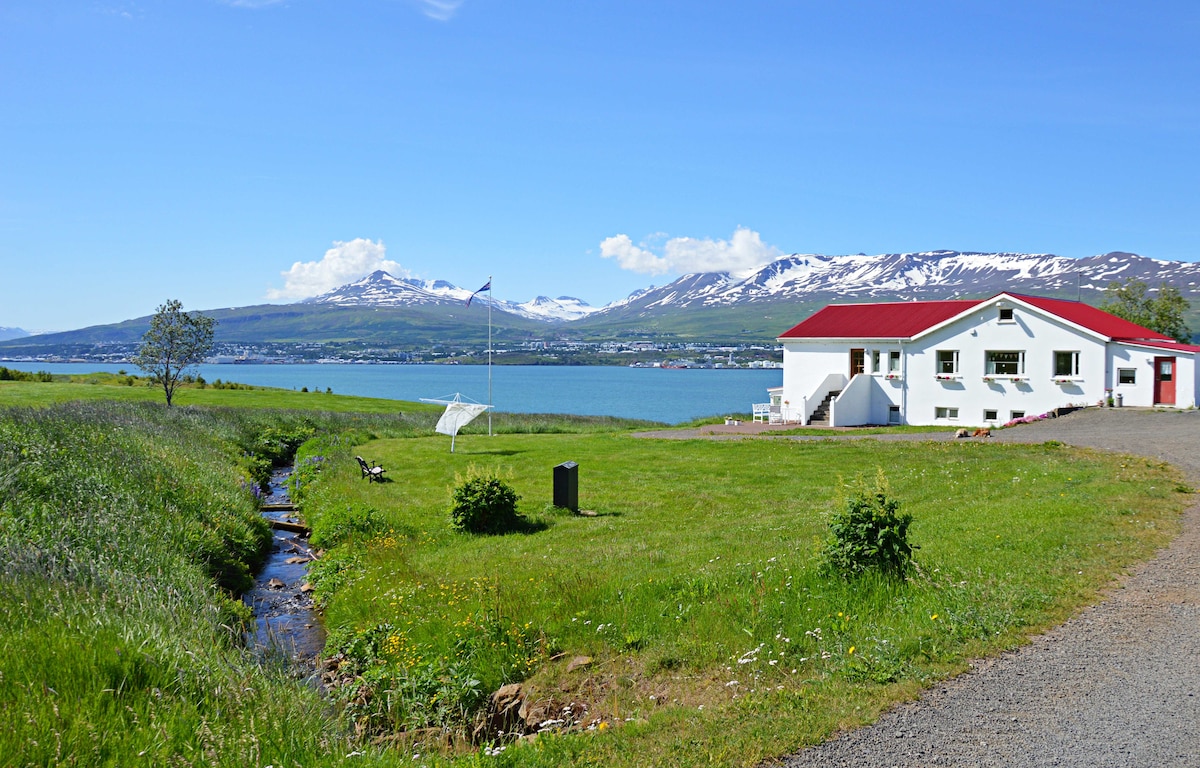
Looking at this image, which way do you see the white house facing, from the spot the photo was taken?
facing the viewer

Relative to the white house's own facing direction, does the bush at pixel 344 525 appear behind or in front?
in front

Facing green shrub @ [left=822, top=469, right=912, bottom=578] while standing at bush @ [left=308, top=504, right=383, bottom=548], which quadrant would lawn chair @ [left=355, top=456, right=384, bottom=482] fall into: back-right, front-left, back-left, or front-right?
back-left

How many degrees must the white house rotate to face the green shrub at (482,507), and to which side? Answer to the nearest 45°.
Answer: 0° — it already faces it

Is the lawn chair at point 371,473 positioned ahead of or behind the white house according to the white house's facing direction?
ahead

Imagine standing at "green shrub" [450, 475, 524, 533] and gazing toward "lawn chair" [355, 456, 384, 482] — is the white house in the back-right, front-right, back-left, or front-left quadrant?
front-right

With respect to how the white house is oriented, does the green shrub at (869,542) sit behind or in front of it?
in front
